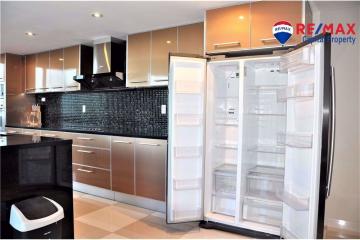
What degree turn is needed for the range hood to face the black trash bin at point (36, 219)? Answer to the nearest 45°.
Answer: approximately 45° to its left

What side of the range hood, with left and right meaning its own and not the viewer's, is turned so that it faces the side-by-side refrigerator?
left

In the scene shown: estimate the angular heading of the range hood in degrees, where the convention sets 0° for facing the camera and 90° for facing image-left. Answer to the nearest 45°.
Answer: approximately 45°

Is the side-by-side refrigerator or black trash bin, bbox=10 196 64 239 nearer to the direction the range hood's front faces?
the black trash bin
